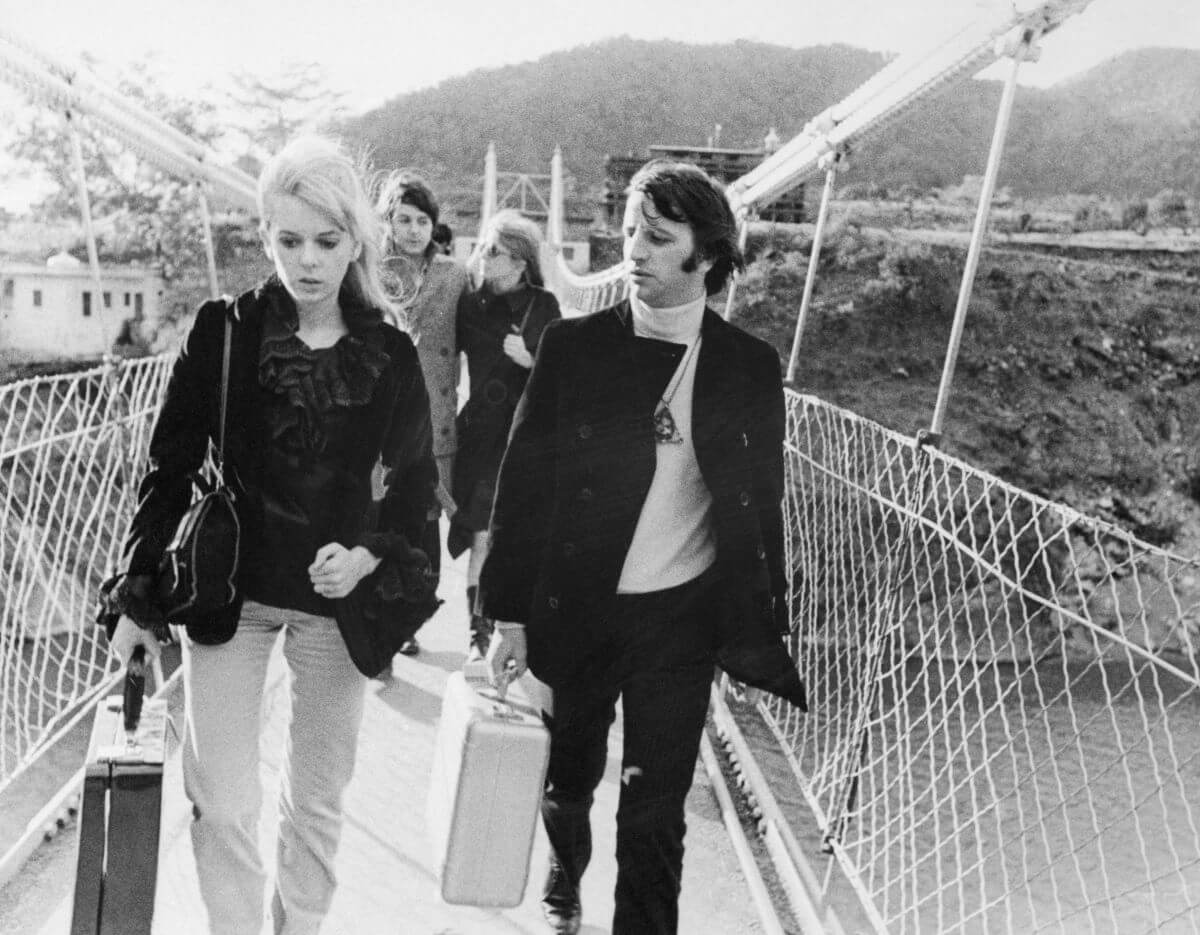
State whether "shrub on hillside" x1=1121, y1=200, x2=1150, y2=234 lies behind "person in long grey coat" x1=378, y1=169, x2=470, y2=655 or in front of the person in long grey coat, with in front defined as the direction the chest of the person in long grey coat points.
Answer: behind

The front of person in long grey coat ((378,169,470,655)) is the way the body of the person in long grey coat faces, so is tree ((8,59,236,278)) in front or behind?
behind

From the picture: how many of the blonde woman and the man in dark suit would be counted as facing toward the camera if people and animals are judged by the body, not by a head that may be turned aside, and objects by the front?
2

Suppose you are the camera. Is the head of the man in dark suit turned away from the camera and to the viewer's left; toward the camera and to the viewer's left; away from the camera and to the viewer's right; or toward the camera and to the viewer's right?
toward the camera and to the viewer's left

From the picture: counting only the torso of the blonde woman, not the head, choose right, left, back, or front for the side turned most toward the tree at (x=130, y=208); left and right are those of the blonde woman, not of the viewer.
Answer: back

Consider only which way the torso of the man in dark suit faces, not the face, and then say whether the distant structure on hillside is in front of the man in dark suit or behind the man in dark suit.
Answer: behind

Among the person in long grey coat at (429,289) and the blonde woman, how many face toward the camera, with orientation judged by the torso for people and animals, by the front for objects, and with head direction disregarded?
2

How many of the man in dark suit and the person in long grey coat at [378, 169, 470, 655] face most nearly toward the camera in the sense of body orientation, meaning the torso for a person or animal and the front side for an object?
2

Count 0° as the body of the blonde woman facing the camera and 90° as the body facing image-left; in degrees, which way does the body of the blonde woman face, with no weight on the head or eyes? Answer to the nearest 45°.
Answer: approximately 0°
